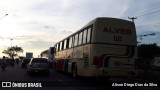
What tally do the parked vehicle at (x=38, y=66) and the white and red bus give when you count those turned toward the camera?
0

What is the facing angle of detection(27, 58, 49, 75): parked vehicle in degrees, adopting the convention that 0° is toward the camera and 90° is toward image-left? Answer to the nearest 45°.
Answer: approximately 180°

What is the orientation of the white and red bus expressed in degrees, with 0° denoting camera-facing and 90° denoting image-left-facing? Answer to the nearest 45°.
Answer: approximately 135°
